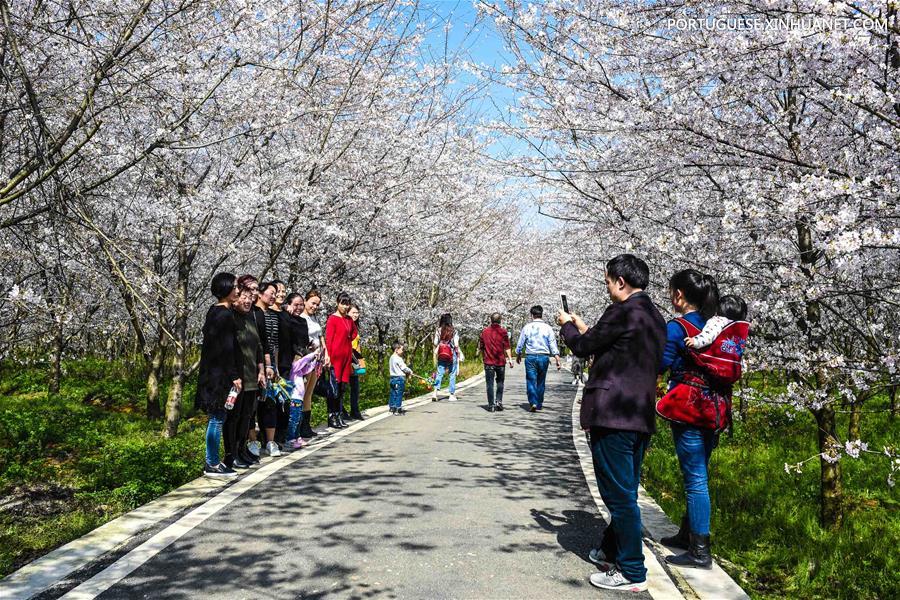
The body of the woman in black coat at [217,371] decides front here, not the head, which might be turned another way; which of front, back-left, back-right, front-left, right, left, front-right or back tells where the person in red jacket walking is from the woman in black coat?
front-left

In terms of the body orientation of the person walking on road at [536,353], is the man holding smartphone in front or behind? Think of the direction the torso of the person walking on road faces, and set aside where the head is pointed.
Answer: behind

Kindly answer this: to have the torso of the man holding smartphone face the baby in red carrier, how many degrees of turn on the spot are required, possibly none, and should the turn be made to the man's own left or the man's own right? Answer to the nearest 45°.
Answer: approximately 135° to the man's own right

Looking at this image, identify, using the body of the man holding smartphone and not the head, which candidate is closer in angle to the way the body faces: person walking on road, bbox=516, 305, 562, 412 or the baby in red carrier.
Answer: the person walking on road

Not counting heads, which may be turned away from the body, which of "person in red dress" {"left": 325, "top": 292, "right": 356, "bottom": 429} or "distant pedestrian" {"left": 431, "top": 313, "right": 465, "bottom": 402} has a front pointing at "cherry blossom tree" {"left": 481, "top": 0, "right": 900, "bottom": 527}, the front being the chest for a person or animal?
the person in red dress

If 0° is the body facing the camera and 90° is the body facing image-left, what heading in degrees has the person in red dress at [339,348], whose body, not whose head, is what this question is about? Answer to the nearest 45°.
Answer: approximately 315°

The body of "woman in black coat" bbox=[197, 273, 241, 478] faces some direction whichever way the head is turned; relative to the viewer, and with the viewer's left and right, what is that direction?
facing to the right of the viewer

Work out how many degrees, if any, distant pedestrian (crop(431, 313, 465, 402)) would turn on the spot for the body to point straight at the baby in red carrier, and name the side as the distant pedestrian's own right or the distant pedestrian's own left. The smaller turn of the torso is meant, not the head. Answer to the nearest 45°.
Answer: approximately 180°

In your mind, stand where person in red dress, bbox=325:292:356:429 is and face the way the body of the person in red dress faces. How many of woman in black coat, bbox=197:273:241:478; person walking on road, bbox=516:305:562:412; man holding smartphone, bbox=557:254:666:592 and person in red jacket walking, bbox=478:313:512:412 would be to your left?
2

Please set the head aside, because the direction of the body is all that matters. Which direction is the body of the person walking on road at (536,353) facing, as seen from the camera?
away from the camera

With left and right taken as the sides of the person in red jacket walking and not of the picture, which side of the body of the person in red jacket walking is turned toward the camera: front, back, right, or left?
back

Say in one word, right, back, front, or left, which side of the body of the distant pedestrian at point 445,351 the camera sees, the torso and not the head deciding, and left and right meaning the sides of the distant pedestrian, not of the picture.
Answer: back

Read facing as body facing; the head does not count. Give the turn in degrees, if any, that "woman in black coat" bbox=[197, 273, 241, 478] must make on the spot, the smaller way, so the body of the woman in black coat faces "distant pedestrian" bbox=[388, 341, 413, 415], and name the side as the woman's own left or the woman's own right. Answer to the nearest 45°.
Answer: approximately 45° to the woman's own left

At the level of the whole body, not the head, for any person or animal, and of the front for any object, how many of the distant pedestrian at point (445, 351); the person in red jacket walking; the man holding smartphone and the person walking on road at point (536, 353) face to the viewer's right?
0

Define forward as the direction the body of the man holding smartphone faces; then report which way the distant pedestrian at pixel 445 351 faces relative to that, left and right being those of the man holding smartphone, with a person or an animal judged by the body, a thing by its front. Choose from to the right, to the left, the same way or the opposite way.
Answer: to the right

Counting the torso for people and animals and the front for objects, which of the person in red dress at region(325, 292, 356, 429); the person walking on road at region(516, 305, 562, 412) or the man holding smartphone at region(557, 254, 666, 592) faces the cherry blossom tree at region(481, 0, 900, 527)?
the person in red dress
